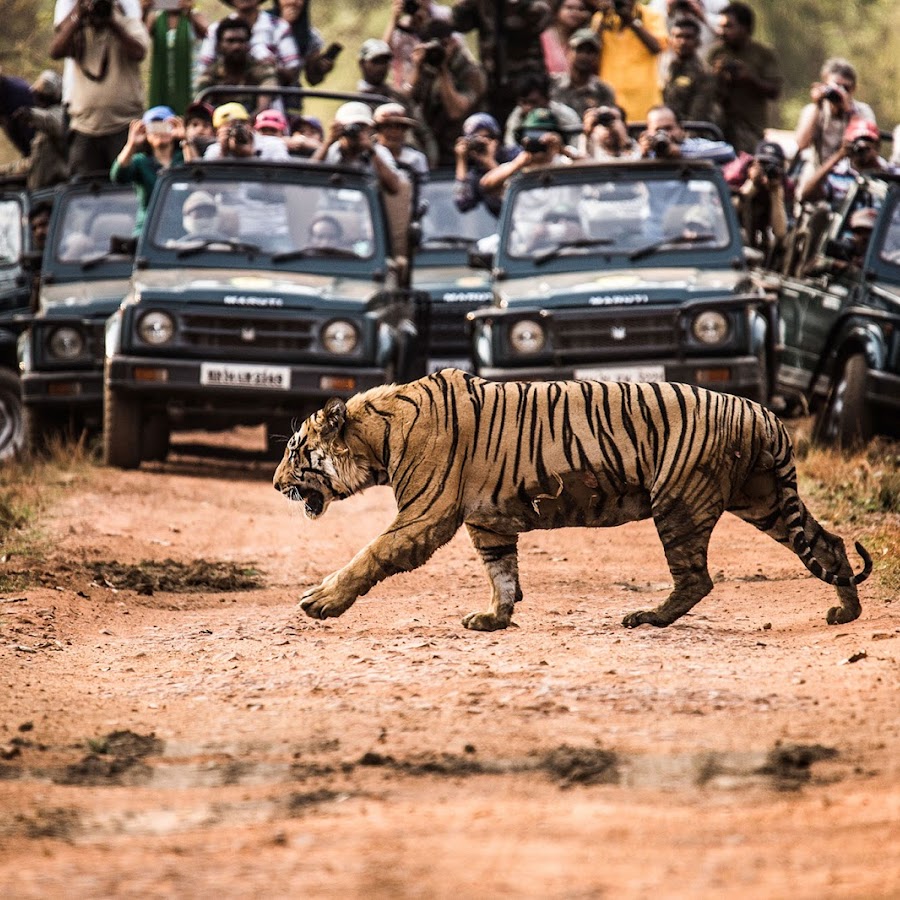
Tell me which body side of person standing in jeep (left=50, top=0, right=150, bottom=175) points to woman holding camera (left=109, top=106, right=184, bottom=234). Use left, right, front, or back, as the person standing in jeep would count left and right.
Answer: front

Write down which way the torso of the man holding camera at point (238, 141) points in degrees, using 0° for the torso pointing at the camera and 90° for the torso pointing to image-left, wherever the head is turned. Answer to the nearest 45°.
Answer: approximately 0°

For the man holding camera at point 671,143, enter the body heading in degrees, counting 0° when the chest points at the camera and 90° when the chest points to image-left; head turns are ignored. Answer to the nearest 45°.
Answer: approximately 0°

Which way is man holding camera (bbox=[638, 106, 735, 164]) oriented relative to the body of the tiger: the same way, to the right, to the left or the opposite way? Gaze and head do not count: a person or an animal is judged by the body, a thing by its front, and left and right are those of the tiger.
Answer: to the left

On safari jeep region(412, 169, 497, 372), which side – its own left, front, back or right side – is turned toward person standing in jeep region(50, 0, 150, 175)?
right

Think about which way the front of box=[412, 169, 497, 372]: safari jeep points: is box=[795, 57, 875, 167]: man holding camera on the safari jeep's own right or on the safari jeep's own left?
on the safari jeep's own left
